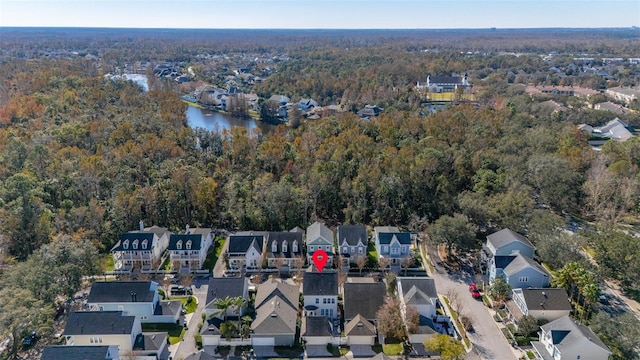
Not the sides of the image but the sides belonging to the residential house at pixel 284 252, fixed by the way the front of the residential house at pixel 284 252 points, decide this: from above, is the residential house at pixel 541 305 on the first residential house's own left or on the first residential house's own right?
on the first residential house's own left

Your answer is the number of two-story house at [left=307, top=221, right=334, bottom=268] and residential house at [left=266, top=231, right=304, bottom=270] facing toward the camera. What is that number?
2

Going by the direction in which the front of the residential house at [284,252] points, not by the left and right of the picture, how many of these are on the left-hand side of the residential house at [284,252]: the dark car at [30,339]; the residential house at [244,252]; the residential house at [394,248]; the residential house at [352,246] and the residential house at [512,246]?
3

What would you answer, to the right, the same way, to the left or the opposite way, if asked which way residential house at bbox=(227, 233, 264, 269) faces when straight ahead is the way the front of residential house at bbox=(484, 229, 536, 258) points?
to the left

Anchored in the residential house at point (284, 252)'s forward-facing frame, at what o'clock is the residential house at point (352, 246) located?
the residential house at point (352, 246) is roughly at 9 o'clock from the residential house at point (284, 252).

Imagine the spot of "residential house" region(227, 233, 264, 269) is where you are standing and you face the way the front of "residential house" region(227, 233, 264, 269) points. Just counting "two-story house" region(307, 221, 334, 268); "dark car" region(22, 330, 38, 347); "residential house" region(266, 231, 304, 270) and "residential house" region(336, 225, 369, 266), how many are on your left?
3

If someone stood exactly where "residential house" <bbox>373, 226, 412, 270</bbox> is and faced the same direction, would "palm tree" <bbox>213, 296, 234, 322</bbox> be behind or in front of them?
in front

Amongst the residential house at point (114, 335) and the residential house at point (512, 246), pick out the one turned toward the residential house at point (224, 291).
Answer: the residential house at point (512, 246)

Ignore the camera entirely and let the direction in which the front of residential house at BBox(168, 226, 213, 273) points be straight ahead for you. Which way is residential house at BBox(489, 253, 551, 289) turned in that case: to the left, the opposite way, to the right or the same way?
to the right

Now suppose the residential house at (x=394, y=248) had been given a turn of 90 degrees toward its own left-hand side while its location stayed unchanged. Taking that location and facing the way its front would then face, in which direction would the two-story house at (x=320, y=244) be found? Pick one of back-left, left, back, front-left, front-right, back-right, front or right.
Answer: back
